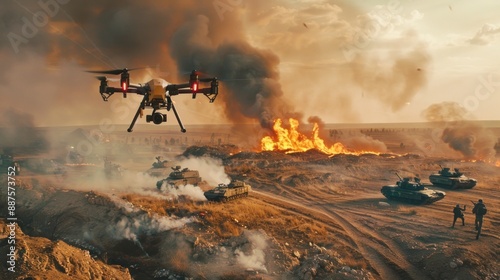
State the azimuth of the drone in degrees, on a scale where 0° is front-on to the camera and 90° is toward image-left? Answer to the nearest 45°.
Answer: approximately 0°

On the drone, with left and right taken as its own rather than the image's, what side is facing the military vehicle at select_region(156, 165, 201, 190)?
back

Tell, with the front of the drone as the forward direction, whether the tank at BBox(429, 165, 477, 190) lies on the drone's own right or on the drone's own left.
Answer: on the drone's own left

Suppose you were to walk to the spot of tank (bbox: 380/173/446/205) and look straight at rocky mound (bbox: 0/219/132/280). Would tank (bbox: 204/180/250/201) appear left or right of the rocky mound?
right

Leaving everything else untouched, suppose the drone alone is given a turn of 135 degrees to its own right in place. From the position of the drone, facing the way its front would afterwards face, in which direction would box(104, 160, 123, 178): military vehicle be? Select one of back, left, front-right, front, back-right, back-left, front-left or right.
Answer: front-right

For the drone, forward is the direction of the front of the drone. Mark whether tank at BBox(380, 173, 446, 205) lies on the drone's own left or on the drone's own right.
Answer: on the drone's own left

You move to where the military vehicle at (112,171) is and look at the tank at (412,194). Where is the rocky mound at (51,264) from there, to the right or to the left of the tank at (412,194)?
right

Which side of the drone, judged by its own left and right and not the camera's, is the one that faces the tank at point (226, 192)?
back
